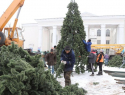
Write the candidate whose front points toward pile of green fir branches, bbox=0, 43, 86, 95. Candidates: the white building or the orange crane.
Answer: the white building

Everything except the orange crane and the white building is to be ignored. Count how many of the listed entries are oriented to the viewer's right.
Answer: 1

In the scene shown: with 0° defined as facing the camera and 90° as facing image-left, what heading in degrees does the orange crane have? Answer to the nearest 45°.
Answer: approximately 270°

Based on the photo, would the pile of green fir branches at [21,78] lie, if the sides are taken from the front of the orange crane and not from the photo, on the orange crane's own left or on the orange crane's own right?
on the orange crane's own right

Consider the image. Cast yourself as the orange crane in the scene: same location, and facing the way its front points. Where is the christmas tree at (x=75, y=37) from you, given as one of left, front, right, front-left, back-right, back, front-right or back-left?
front-right

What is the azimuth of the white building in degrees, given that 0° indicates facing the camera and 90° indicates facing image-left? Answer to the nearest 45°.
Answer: approximately 0°

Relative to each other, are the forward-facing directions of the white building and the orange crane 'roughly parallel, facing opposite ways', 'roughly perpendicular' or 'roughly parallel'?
roughly perpendicular

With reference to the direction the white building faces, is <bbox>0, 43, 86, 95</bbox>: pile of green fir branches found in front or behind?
in front
